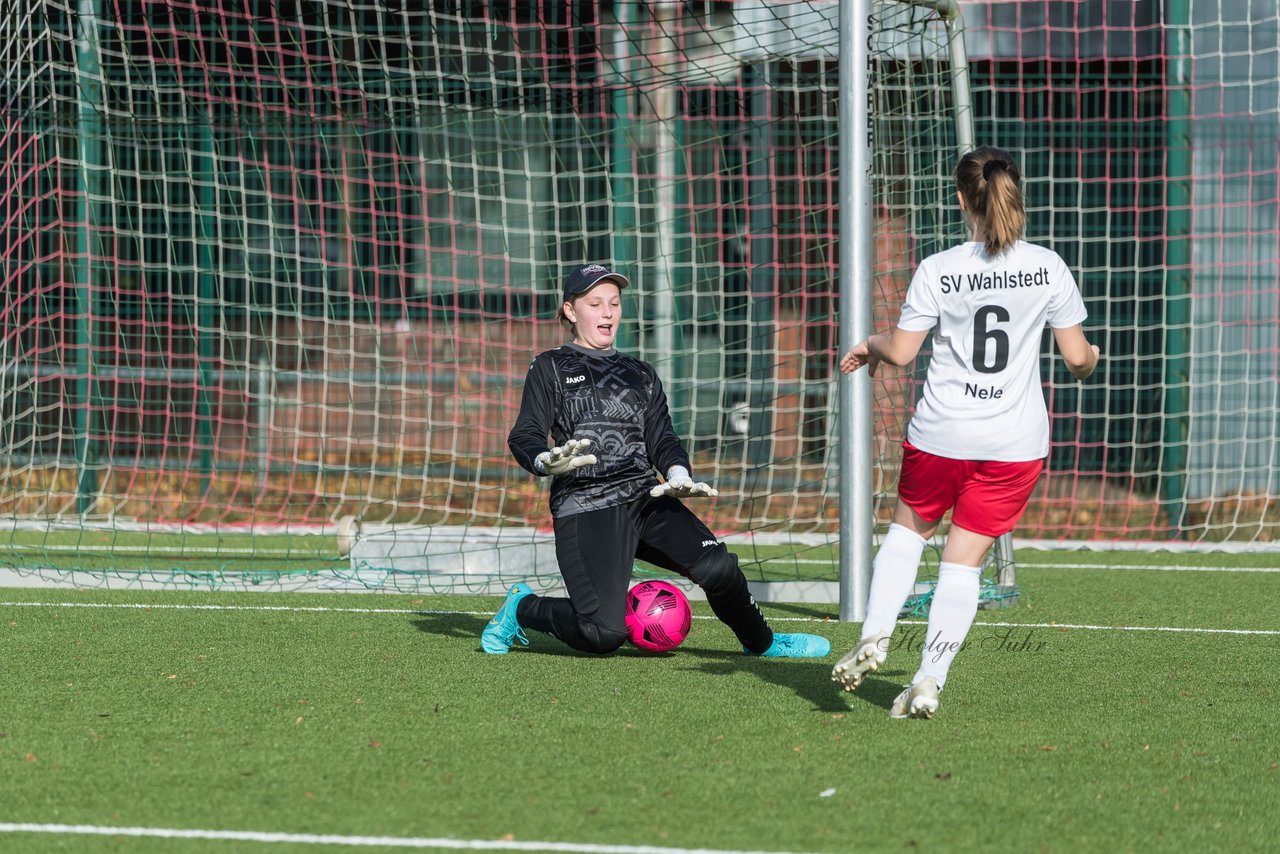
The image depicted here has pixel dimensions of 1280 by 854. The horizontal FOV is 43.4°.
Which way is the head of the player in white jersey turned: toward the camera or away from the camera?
away from the camera

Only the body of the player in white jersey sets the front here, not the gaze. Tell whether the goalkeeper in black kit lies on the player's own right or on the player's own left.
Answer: on the player's own left

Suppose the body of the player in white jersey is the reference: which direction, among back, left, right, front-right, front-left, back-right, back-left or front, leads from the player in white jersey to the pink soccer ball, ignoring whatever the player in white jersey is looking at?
front-left

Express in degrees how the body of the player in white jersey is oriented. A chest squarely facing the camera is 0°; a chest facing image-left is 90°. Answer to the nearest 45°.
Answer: approximately 180°

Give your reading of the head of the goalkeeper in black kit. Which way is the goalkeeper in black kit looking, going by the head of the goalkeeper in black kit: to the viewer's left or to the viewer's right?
to the viewer's right
